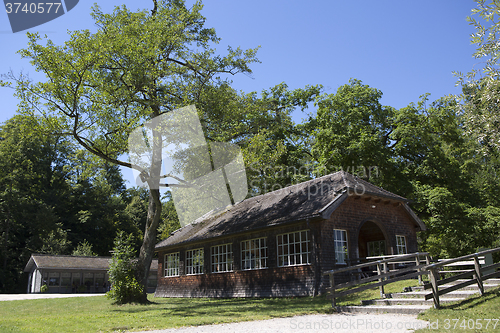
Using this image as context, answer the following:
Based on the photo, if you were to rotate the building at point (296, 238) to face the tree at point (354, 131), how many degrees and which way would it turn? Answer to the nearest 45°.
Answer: approximately 90° to its left

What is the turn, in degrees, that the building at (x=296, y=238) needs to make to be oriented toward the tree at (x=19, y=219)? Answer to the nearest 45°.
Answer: approximately 180°

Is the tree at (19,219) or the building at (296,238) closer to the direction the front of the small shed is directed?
the building

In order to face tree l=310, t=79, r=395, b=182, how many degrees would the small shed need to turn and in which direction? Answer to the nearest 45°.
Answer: approximately 45° to its left

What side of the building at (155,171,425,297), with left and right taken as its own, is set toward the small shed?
back

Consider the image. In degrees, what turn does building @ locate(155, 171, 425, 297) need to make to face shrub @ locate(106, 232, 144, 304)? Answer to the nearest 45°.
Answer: approximately 135° to its right

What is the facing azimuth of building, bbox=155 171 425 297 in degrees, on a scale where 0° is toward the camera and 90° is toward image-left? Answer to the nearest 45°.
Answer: approximately 315°

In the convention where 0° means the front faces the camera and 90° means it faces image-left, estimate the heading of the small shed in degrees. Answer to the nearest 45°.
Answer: approximately 0°
